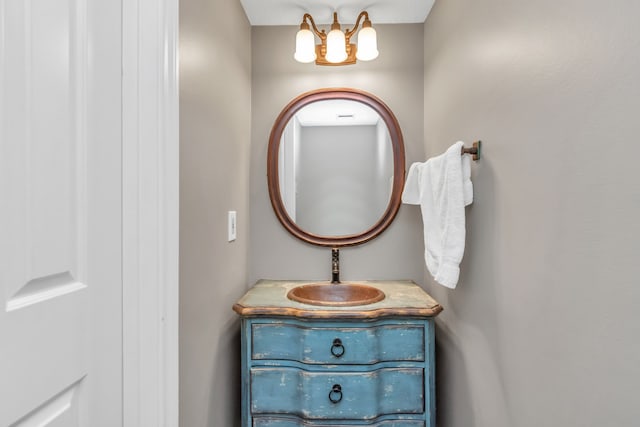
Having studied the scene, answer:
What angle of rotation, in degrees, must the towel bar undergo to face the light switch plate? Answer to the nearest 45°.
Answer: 0° — it already faces it

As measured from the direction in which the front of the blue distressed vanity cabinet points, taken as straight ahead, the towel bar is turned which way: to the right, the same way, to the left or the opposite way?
to the right

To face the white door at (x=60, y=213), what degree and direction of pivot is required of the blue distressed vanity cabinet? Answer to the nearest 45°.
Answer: approximately 45° to its right

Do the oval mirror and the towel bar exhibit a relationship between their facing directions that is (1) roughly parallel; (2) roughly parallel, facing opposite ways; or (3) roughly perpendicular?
roughly perpendicular

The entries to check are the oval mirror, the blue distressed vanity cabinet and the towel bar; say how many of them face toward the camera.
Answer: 2

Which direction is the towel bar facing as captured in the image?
to the viewer's left

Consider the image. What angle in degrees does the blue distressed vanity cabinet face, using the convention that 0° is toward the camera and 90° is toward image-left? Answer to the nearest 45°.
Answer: approximately 0°
